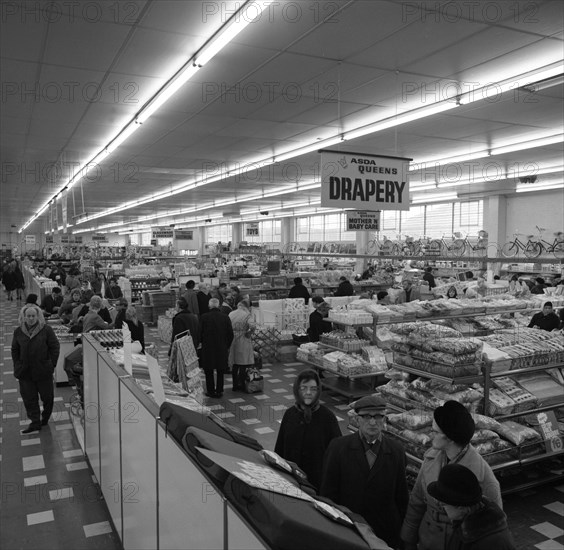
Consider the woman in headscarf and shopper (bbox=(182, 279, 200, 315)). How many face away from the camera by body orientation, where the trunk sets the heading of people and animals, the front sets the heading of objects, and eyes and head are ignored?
1

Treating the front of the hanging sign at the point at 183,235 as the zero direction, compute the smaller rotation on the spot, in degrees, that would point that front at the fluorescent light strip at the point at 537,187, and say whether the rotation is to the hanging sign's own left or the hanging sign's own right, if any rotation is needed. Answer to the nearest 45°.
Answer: approximately 45° to the hanging sign's own left

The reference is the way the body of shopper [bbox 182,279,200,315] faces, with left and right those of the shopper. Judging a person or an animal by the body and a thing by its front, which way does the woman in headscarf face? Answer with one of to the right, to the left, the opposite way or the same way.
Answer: the opposite way

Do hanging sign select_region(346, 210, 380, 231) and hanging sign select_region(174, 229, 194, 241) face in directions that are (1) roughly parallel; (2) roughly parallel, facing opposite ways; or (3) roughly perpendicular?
roughly parallel

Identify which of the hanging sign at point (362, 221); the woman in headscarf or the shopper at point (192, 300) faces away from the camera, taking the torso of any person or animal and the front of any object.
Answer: the shopper

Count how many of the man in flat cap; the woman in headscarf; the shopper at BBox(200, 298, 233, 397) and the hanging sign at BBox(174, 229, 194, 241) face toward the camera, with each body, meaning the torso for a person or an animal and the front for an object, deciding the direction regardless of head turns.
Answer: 3

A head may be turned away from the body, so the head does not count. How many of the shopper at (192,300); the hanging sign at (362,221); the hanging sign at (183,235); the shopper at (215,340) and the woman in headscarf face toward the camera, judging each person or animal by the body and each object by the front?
3

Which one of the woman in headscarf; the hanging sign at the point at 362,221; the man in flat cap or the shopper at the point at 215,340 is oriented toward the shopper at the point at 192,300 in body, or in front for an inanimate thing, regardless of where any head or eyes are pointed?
the shopper at the point at 215,340

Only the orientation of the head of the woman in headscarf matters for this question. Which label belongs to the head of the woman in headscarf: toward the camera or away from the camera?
toward the camera

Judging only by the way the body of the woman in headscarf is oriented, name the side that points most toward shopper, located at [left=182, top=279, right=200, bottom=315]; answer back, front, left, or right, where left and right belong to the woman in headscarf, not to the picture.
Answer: back

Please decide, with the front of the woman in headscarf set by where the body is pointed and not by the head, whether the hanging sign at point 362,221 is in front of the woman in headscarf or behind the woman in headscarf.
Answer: behind

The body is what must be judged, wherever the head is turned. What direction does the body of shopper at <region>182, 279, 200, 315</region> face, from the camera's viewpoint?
away from the camera

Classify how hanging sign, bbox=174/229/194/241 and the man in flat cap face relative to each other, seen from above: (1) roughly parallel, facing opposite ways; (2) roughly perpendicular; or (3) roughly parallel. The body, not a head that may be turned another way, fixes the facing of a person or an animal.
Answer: roughly parallel

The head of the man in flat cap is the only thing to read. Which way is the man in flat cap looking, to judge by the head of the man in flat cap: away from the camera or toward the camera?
toward the camera

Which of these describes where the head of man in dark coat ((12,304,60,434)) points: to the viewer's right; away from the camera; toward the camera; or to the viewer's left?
toward the camera

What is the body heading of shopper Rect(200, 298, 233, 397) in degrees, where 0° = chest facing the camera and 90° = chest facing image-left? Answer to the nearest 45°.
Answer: approximately 180°

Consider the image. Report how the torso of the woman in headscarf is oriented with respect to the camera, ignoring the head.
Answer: toward the camera

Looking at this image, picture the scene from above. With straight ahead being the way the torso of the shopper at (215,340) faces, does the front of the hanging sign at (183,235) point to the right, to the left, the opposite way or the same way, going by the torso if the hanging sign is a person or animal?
the opposite way
